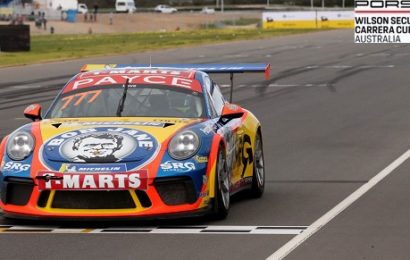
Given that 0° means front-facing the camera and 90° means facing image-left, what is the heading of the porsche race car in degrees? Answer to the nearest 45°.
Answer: approximately 0°

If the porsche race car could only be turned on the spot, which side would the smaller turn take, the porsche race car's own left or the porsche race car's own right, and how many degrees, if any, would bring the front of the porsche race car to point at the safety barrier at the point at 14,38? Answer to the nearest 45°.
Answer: approximately 180°
